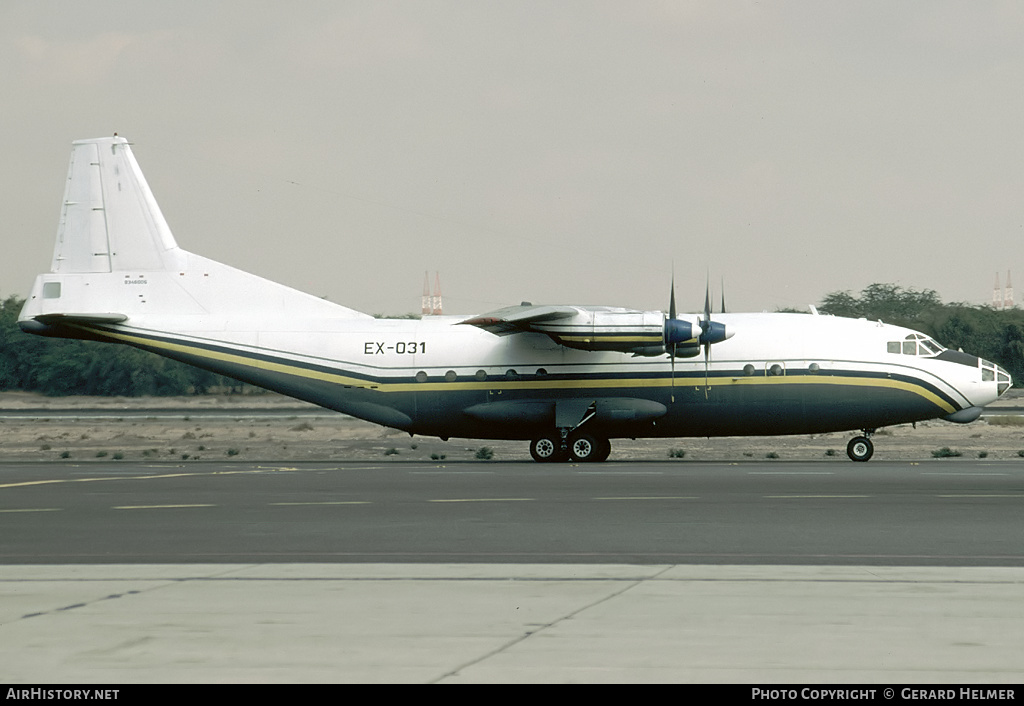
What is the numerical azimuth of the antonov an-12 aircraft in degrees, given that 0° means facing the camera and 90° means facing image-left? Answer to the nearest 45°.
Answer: approximately 270°
